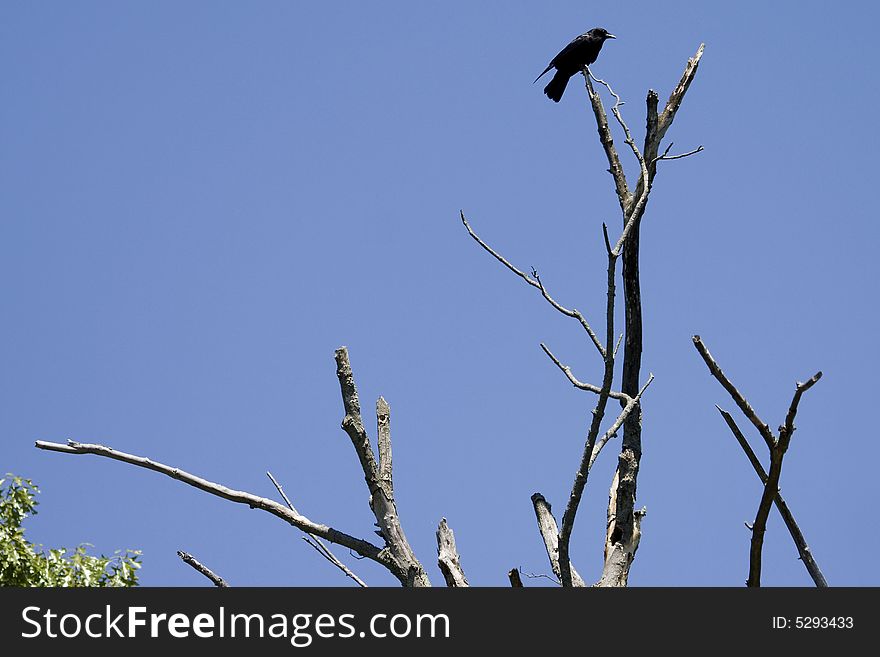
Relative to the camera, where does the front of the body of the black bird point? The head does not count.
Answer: to the viewer's right
